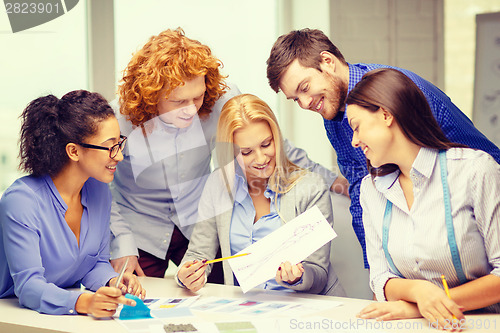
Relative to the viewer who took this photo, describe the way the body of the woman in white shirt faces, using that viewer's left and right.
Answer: facing the viewer and to the left of the viewer

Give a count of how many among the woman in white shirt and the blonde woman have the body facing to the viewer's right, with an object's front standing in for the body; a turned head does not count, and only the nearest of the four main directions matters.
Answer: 0

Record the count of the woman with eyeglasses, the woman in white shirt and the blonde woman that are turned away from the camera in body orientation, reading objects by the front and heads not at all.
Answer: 0

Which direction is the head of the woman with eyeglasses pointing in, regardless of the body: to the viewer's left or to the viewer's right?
to the viewer's right

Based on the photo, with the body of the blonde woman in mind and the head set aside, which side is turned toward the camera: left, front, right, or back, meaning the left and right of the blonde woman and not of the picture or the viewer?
front

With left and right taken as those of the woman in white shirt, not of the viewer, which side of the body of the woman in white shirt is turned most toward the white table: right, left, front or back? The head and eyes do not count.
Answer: front

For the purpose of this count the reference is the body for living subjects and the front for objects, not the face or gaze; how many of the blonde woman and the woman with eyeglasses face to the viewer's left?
0

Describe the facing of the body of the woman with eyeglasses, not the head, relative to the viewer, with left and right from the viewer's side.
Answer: facing the viewer and to the right of the viewer

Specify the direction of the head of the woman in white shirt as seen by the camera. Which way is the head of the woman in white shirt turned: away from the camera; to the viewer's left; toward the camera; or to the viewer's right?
to the viewer's left

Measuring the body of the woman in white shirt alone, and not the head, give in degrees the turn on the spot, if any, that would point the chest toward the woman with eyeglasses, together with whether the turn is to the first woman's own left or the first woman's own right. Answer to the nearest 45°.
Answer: approximately 45° to the first woman's own right
